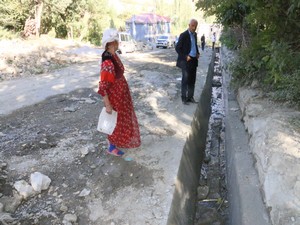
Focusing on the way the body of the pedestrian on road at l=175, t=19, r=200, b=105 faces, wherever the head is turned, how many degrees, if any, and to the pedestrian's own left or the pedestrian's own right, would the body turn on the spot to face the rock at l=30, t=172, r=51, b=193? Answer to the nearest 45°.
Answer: approximately 90° to the pedestrian's own right

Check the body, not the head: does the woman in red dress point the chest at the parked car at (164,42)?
no

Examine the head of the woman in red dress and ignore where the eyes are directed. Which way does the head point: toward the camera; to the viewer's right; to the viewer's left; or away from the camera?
to the viewer's right

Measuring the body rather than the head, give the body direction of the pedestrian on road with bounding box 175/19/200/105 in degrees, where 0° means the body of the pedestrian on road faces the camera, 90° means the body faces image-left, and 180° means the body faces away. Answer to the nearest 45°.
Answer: approximately 315°

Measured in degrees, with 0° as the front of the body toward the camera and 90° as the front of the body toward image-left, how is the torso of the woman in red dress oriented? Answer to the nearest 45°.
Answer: approximately 270°

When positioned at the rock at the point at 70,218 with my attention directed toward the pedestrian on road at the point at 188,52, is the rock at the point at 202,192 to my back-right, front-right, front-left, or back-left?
front-right

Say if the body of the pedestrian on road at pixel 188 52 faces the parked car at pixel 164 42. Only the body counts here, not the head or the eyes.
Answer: no

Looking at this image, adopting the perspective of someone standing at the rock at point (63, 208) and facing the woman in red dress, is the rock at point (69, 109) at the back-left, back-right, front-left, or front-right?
front-left
